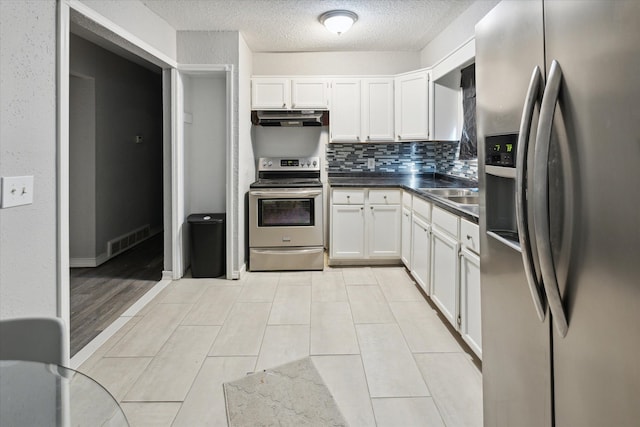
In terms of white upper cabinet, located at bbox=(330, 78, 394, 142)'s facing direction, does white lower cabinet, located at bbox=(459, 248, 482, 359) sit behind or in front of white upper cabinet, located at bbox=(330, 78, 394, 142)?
in front

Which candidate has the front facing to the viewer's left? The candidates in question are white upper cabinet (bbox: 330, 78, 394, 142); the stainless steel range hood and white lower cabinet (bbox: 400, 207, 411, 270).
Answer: the white lower cabinet

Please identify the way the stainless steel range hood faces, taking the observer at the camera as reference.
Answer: facing the viewer

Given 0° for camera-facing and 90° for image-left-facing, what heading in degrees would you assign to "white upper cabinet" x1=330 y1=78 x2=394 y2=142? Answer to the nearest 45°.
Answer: approximately 0°

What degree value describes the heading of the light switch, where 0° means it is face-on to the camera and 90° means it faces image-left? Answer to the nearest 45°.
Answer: approximately 315°

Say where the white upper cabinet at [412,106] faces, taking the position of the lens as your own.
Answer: facing the viewer and to the left of the viewer

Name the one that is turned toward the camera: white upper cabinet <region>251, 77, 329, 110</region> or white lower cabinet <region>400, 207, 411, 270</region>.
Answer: the white upper cabinet

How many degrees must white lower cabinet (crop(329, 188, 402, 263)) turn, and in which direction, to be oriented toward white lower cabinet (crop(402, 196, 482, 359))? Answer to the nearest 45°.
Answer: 0° — it already faces it

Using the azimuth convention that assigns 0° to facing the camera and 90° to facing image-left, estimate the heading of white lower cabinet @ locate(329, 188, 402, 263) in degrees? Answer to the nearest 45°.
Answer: approximately 0°

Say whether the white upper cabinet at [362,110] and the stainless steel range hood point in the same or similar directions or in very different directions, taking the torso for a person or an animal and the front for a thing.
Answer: same or similar directions

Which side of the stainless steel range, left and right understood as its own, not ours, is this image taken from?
front
